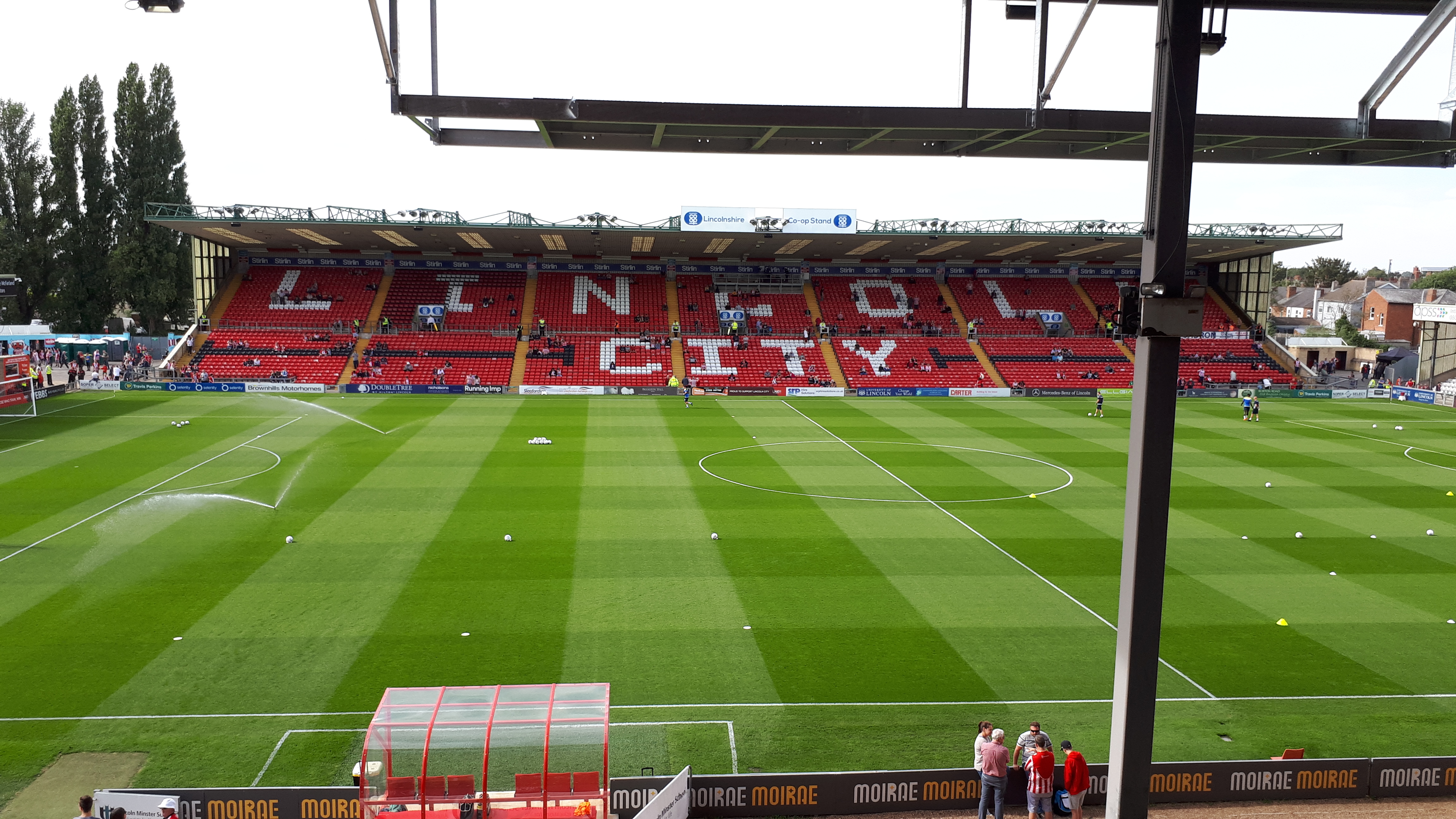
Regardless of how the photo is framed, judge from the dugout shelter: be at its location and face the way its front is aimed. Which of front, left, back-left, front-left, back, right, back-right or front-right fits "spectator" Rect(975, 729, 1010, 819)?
right

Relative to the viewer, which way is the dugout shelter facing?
away from the camera

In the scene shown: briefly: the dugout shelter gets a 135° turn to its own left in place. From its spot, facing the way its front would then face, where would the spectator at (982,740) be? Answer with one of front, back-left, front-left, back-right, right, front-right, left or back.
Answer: back-left

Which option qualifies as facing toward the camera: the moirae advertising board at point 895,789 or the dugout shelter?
the moirae advertising board

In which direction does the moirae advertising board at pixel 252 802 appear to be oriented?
toward the camera

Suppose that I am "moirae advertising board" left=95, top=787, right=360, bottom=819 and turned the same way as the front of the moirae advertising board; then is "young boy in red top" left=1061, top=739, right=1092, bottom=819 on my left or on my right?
on my left

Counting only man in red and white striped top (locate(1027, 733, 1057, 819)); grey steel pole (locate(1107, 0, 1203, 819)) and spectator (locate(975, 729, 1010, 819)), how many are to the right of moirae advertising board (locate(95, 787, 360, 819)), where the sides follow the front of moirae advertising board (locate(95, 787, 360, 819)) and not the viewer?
0

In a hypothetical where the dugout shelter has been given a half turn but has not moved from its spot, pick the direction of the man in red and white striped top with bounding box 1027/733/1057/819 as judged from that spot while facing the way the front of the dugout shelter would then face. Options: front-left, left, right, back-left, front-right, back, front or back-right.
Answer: left

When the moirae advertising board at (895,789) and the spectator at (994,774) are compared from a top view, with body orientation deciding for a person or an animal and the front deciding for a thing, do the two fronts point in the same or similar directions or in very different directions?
very different directions

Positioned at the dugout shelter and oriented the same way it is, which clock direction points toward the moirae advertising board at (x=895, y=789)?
The moirae advertising board is roughly at 3 o'clock from the dugout shelter.
